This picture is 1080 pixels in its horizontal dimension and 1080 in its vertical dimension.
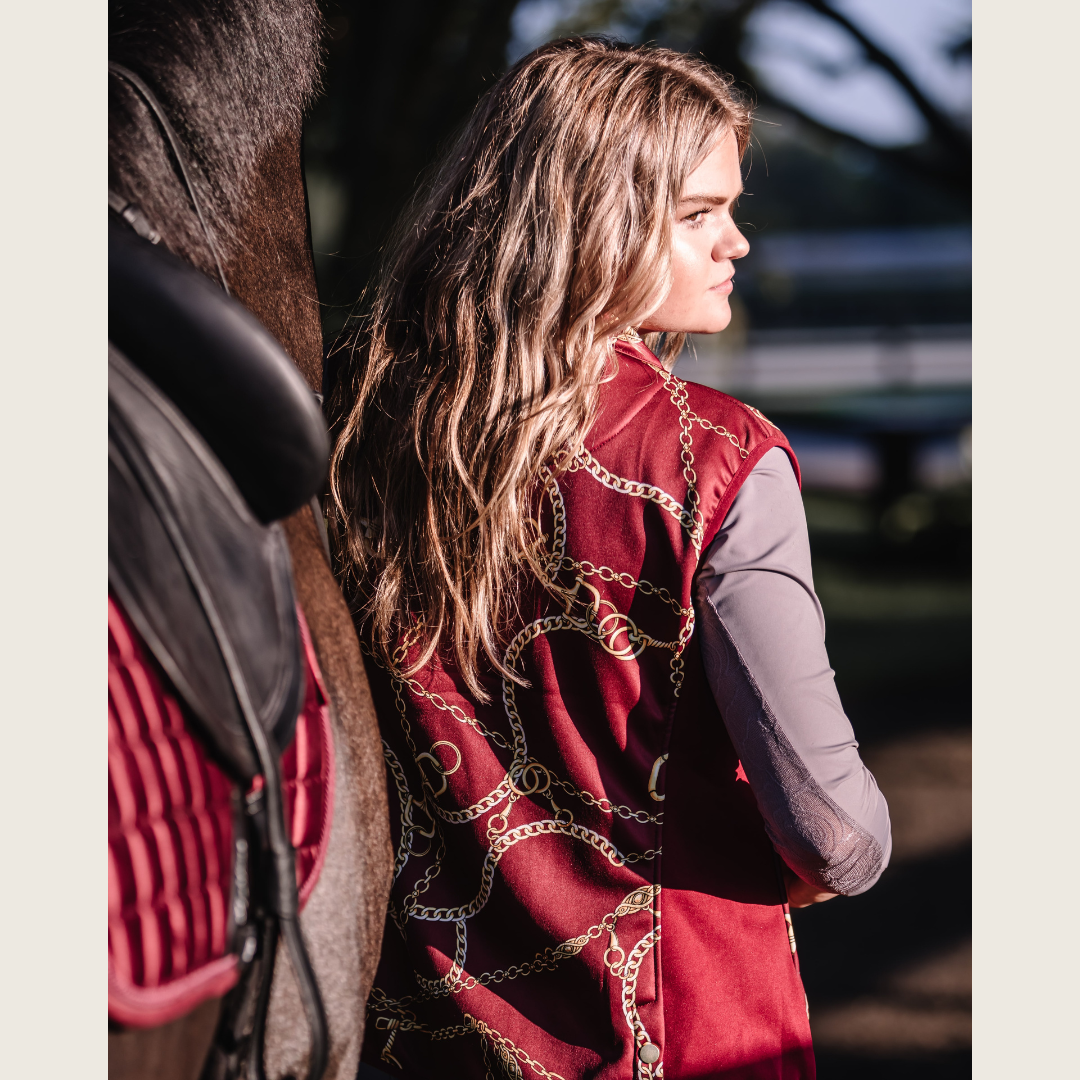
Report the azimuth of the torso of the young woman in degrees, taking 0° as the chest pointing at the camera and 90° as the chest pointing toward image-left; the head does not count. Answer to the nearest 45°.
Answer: approximately 225°

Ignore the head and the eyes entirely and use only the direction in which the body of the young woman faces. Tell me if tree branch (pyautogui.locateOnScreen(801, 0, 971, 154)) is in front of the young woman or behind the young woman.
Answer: in front

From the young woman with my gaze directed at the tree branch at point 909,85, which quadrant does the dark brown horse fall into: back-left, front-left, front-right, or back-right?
back-left

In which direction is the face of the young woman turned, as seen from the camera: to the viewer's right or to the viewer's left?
to the viewer's right
